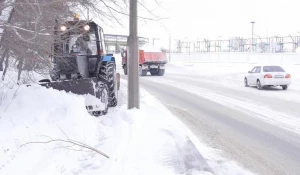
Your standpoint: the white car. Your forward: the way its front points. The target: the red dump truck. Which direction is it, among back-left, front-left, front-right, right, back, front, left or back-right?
front

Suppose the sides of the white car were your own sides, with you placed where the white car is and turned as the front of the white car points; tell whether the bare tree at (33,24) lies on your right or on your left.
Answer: on your left

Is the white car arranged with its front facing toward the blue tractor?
no

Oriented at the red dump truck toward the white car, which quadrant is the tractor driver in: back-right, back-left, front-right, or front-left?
front-right
